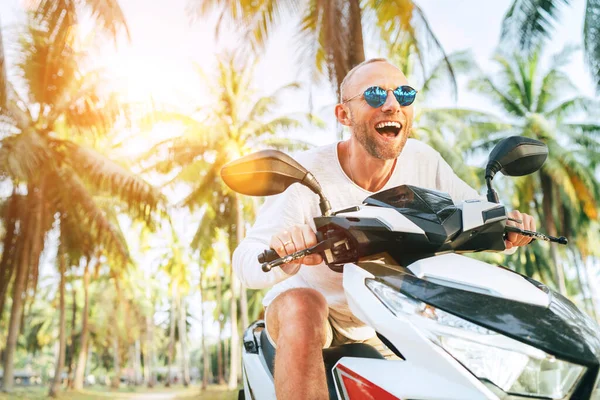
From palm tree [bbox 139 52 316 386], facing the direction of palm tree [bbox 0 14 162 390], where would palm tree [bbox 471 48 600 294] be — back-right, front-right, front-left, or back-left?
back-left

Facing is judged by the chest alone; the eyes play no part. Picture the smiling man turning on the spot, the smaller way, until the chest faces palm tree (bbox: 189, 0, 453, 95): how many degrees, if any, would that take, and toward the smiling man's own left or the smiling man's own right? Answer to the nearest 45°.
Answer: approximately 135° to the smiling man's own left

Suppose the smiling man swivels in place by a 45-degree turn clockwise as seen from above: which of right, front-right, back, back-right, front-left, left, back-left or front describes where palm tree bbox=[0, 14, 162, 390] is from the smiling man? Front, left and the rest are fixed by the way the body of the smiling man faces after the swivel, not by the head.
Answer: back-right

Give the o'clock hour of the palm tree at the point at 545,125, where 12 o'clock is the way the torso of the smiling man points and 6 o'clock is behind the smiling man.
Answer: The palm tree is roughly at 8 o'clock from the smiling man.

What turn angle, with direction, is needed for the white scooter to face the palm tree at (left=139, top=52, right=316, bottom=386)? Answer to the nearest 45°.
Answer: approximately 135° to its left

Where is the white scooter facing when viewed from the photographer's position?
facing the viewer and to the right of the viewer

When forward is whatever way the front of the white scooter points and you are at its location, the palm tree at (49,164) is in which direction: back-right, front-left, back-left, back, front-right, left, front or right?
back

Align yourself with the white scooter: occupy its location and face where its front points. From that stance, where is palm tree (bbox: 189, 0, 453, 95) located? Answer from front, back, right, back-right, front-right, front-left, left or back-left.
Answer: back-left

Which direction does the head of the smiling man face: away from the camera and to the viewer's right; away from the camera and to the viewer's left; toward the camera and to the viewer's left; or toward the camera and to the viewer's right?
toward the camera and to the viewer's right
